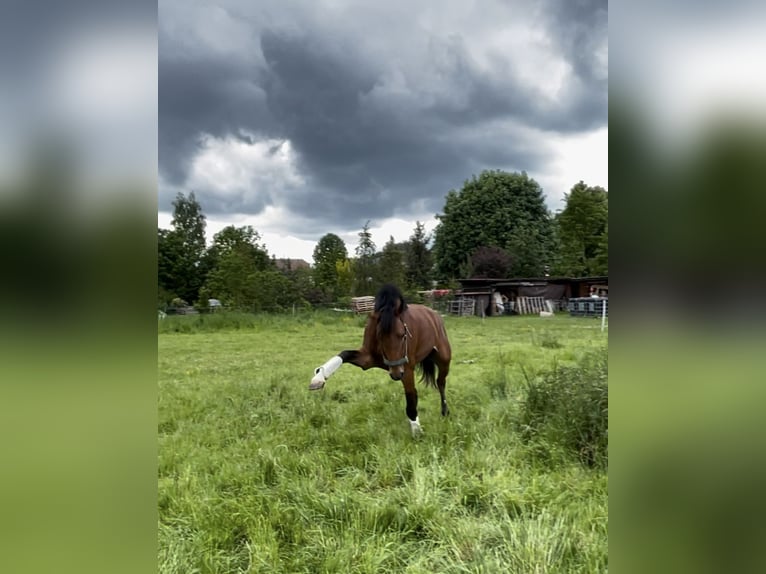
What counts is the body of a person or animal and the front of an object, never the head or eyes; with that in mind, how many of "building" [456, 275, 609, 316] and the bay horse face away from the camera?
0

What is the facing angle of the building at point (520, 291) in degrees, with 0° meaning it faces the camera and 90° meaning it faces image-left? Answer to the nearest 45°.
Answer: approximately 0°

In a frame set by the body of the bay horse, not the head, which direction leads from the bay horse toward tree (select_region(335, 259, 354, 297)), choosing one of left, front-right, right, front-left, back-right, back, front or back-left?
back-right

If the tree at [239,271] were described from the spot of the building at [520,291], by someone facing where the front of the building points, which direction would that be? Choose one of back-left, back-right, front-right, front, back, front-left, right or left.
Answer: front-right
